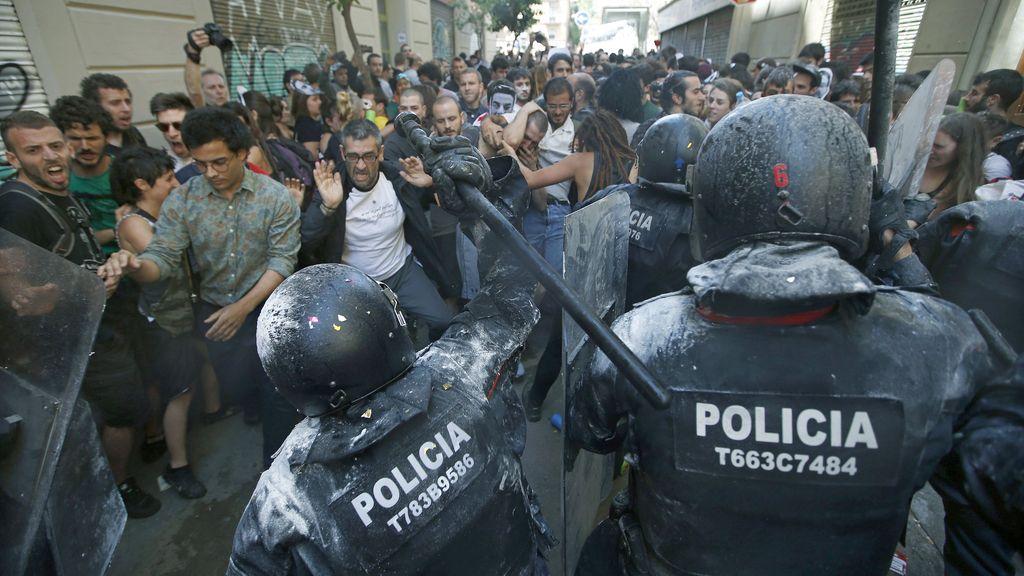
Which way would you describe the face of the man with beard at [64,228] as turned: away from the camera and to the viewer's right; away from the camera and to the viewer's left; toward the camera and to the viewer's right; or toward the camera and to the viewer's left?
toward the camera and to the viewer's right

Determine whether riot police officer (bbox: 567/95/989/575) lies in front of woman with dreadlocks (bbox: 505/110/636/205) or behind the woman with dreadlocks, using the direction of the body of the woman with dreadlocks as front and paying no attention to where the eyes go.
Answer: behind

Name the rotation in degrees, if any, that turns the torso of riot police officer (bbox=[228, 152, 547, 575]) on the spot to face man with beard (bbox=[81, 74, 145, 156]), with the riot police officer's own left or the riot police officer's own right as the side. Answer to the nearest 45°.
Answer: approximately 45° to the riot police officer's own left

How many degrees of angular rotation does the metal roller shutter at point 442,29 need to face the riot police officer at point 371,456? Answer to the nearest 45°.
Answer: approximately 45° to its right

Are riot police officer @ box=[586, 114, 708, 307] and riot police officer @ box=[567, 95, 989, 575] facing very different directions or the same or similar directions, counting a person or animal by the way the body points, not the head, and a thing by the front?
same or similar directions

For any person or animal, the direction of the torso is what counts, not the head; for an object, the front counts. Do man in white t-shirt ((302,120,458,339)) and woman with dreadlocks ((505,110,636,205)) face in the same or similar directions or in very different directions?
very different directions

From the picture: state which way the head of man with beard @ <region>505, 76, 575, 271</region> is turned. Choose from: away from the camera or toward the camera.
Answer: toward the camera

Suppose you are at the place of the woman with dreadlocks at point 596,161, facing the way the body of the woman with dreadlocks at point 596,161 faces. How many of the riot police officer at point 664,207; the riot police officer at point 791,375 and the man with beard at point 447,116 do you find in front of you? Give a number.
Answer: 1

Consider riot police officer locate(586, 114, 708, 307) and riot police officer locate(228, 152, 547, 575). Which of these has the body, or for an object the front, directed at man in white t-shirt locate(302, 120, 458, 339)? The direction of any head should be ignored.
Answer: riot police officer locate(228, 152, 547, 575)

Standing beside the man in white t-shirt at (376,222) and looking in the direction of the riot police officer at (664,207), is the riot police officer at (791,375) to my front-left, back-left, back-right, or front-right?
front-right

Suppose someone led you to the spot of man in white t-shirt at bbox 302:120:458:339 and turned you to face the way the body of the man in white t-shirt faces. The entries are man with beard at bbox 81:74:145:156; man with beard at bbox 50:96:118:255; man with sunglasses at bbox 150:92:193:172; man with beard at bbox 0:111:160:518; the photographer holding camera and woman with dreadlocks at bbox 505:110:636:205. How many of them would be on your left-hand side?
1

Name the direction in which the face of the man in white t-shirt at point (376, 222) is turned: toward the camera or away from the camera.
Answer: toward the camera

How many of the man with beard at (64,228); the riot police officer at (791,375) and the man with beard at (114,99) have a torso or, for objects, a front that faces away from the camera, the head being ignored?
1

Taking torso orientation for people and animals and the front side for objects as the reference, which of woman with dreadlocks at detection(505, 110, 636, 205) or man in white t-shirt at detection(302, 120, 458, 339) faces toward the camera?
the man in white t-shirt

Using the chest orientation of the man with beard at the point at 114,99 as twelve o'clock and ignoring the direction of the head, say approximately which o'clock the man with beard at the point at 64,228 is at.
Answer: the man with beard at the point at 64,228 is roughly at 2 o'clock from the man with beard at the point at 114,99.

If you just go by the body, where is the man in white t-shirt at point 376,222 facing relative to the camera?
toward the camera

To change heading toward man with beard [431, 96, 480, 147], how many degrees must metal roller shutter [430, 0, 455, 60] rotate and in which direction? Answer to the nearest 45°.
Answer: approximately 45° to its right

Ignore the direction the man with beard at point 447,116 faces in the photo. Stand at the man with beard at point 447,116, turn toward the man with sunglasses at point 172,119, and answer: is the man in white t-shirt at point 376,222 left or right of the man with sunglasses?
left

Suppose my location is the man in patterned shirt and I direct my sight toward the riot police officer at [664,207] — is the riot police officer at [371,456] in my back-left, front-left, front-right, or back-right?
front-right

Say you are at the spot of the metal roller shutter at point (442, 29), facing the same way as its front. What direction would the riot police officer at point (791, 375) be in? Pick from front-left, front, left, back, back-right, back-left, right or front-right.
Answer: front-right
